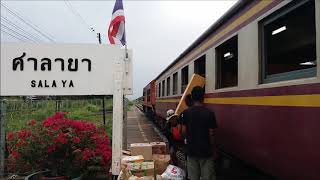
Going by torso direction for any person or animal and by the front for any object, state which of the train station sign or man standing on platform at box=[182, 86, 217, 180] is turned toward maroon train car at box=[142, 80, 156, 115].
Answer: the man standing on platform

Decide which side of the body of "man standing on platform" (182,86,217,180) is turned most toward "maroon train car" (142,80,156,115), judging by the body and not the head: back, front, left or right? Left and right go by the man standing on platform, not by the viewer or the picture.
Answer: front

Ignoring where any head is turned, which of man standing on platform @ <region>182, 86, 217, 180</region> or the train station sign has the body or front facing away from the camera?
the man standing on platform

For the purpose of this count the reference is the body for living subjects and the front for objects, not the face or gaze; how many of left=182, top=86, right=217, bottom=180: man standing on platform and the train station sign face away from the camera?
1

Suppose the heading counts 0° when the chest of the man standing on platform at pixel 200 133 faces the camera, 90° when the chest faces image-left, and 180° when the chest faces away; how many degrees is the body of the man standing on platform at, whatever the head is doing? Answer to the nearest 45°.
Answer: approximately 180°

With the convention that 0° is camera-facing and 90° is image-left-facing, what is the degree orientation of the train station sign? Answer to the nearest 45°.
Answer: approximately 0°

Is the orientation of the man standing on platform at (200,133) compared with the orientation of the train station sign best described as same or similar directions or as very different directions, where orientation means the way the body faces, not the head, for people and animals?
very different directions

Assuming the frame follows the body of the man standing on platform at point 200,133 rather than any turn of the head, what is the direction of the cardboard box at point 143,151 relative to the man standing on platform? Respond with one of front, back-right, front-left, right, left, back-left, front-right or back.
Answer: front-left

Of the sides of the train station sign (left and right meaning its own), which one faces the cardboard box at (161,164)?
left
